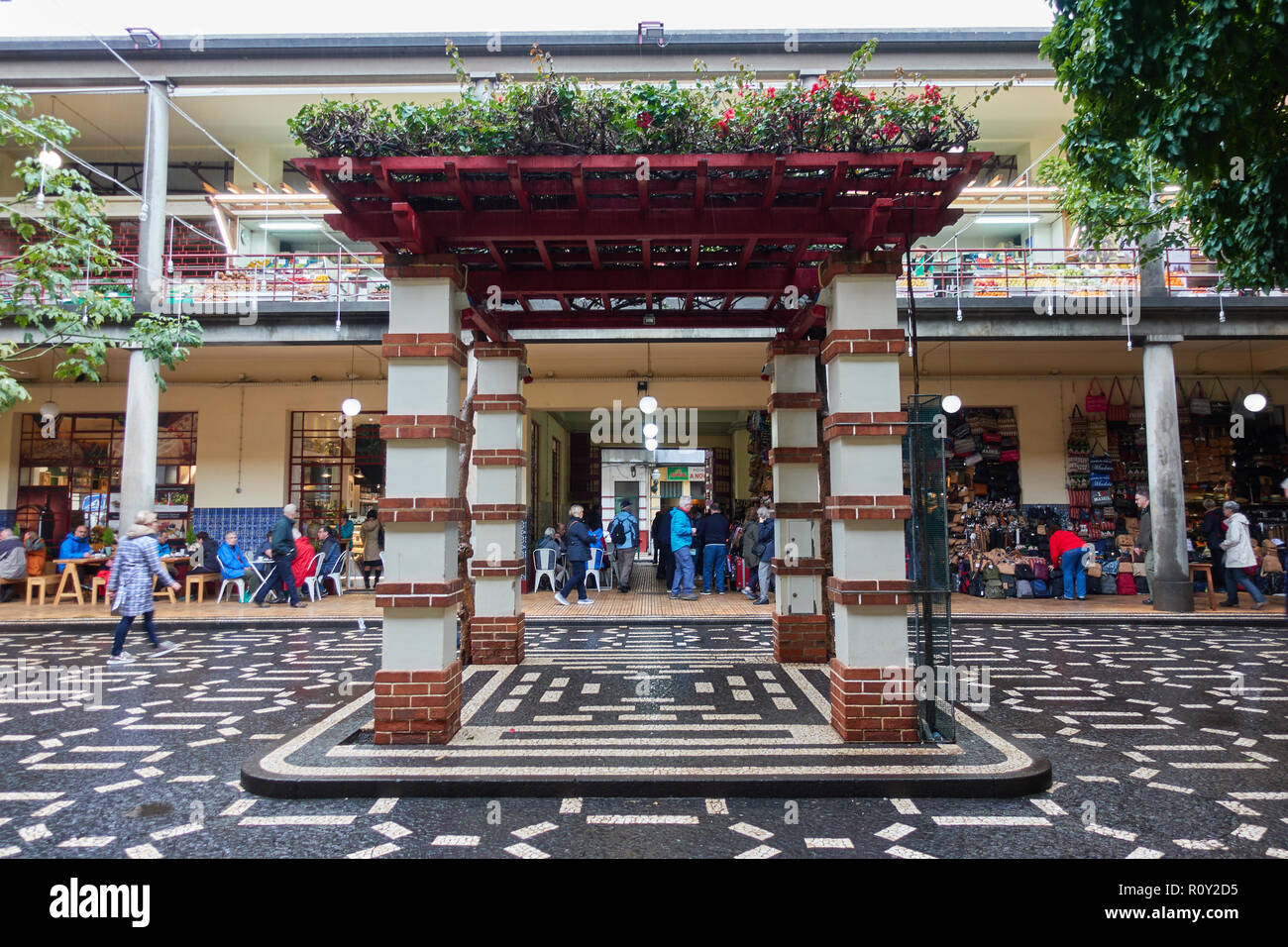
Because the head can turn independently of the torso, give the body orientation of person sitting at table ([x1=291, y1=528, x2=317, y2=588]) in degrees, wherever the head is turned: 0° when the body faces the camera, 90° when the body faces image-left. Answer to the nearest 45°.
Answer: approximately 90°

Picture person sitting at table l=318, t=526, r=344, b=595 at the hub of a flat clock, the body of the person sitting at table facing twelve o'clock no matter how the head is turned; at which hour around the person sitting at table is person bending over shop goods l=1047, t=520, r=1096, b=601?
The person bending over shop goods is roughly at 7 o'clock from the person sitting at table.

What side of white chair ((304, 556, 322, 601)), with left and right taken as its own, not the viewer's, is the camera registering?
left

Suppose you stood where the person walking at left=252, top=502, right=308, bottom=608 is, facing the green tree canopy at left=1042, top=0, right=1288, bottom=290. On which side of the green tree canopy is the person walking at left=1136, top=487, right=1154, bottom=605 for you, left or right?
left

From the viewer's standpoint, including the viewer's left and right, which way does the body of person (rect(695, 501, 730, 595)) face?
facing away from the viewer

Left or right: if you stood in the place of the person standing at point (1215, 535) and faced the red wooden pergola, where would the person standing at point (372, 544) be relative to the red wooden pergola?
right

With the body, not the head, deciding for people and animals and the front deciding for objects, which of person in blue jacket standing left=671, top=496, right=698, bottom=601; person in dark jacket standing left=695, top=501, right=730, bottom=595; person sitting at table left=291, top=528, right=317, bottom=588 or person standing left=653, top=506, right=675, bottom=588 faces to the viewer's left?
the person sitting at table

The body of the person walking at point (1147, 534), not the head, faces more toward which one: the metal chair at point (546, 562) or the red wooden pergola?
the metal chair
